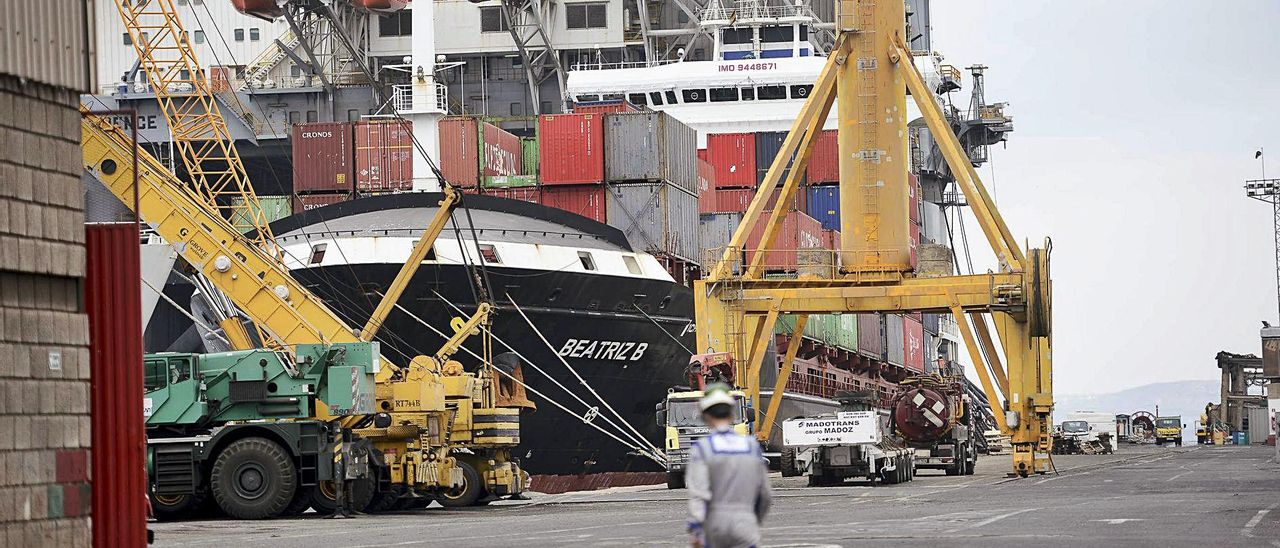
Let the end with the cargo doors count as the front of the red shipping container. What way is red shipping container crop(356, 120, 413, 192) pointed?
toward the camera

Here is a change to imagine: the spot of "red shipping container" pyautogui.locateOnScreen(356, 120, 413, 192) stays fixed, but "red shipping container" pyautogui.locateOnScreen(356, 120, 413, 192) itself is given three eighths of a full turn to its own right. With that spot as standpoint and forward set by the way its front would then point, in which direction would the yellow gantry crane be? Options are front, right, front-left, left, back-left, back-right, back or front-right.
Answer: back

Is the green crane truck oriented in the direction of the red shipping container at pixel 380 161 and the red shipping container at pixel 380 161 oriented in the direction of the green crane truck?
no

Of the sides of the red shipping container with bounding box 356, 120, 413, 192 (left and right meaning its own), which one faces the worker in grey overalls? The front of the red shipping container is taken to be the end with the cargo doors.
front

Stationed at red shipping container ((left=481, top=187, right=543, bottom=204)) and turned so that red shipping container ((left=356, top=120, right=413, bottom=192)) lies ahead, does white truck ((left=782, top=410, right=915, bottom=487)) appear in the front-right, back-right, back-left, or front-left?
back-left

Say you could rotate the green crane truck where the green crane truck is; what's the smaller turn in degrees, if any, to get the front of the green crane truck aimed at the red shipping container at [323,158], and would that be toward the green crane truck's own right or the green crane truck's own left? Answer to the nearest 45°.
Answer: approximately 90° to the green crane truck's own right

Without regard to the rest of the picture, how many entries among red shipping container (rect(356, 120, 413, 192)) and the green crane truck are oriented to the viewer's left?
1

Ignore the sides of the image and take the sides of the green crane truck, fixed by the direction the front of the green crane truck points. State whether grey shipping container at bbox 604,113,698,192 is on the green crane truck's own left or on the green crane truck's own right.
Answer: on the green crane truck's own right

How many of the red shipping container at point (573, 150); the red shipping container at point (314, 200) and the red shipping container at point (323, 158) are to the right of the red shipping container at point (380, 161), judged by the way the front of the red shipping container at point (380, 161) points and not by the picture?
2

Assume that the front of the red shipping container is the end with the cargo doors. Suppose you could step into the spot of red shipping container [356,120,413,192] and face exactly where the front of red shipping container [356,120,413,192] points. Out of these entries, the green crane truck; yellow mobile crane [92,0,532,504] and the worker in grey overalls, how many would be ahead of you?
3

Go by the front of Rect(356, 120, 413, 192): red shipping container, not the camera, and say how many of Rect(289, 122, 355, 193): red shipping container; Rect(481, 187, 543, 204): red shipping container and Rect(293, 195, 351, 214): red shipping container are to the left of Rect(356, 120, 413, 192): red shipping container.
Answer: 1

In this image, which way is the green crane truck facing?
to the viewer's left

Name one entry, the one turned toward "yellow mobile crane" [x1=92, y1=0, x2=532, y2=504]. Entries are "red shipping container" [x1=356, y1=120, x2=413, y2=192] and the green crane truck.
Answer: the red shipping container

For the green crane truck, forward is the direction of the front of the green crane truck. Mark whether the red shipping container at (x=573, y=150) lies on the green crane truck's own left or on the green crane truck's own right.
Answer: on the green crane truck's own right

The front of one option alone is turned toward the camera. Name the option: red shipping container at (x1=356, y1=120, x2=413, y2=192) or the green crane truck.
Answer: the red shipping container

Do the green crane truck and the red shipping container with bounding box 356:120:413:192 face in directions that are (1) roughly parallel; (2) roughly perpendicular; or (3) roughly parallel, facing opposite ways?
roughly perpendicular

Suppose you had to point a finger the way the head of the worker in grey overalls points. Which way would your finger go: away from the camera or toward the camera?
away from the camera
